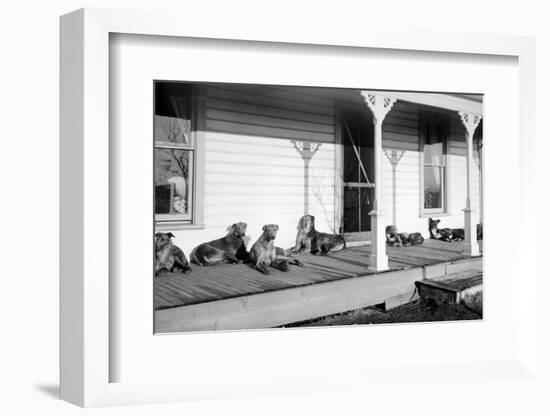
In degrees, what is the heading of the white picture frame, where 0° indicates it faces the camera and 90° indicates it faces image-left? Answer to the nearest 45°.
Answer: approximately 315°
